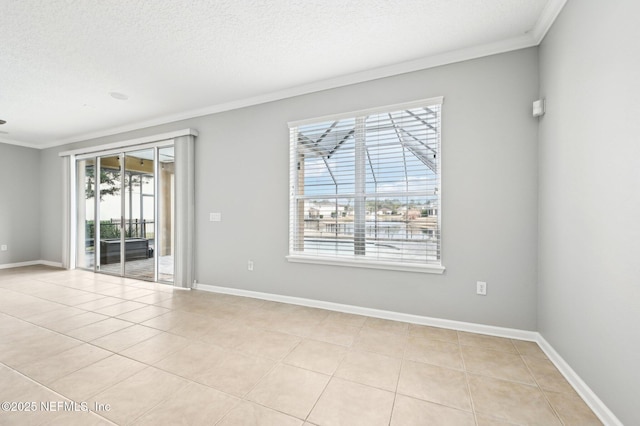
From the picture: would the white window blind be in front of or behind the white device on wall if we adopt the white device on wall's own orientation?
in front

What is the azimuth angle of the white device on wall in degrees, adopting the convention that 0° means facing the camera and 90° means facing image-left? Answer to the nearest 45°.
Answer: approximately 45°

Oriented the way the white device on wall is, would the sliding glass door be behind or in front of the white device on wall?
in front
